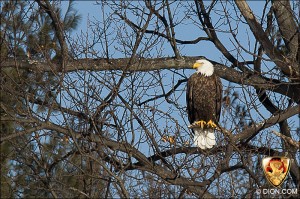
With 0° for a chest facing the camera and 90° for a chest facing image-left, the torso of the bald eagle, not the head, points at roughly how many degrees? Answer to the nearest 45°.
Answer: approximately 0°
